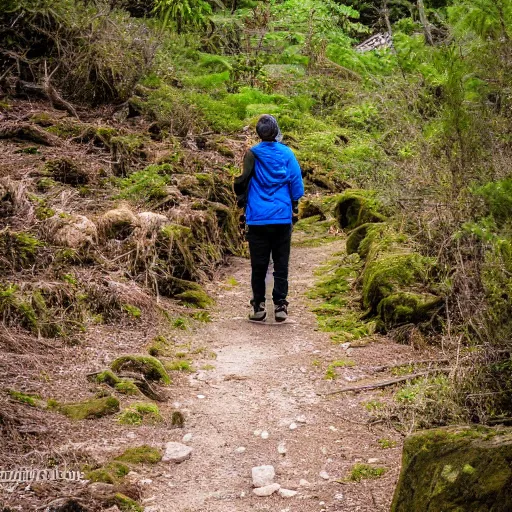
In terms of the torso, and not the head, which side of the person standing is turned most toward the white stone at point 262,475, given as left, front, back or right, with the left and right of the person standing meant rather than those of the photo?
back

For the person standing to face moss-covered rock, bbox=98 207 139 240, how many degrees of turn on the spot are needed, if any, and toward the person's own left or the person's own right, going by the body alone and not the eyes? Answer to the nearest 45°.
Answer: approximately 90° to the person's own left

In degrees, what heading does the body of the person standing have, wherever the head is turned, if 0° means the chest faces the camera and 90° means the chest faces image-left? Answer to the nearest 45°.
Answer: approximately 180°

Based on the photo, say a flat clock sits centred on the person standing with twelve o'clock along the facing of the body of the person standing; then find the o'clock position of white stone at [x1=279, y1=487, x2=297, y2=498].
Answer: The white stone is roughly at 6 o'clock from the person standing.

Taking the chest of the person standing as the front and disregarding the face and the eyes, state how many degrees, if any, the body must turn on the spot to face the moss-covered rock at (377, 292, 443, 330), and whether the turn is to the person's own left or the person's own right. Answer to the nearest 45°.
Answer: approximately 135° to the person's own right

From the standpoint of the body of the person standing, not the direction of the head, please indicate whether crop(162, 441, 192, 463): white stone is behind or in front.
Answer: behind

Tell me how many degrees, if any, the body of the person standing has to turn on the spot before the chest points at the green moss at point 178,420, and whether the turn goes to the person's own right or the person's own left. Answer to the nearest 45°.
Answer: approximately 180°

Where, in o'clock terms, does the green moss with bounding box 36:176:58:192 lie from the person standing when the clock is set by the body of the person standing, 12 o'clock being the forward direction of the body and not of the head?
The green moss is roughly at 10 o'clock from the person standing.

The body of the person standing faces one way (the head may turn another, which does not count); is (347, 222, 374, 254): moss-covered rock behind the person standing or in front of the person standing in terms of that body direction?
in front

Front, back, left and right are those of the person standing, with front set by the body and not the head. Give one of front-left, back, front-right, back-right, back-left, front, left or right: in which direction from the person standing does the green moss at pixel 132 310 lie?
back-left

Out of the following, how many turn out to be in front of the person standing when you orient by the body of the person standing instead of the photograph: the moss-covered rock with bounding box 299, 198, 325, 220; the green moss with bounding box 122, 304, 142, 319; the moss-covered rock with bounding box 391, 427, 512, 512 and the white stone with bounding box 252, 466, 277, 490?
1

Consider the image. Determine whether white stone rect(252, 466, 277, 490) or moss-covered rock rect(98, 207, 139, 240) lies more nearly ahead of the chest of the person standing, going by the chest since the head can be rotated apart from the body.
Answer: the moss-covered rock
